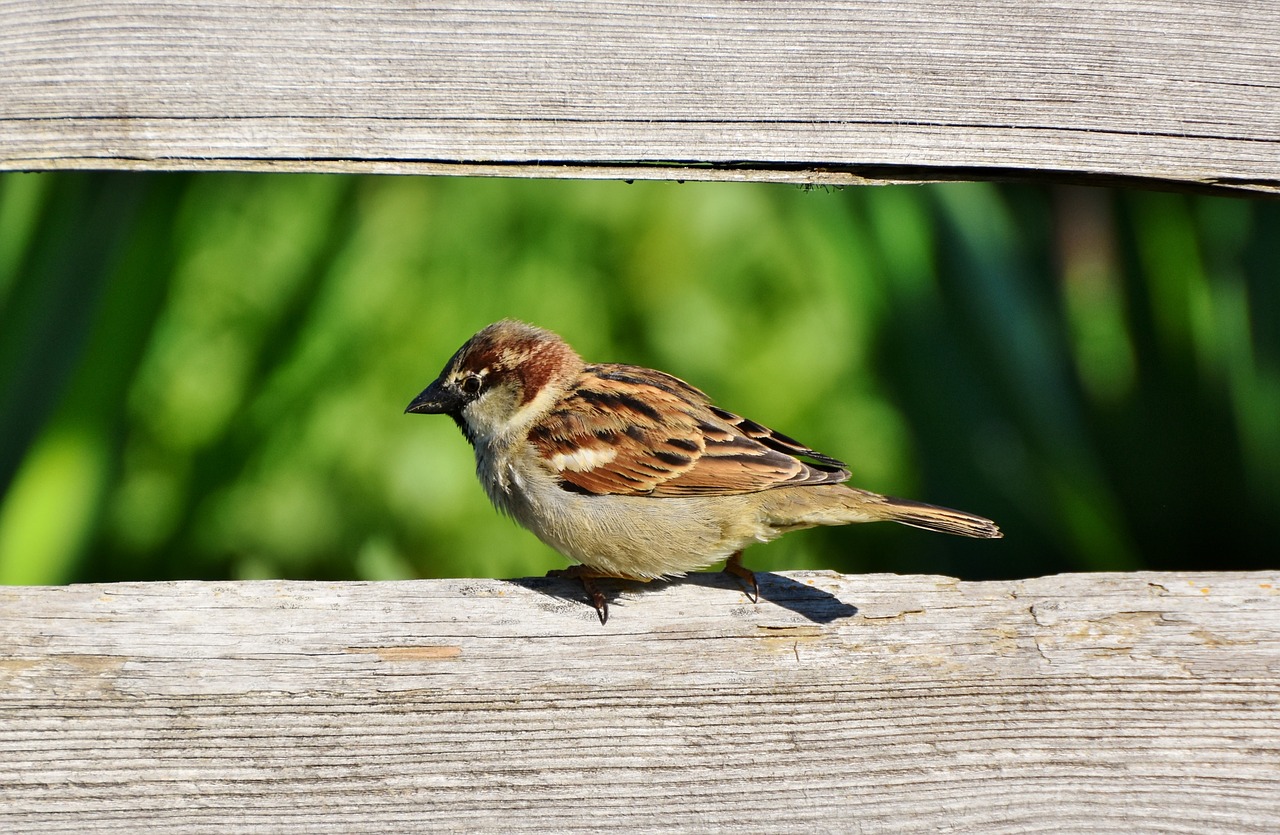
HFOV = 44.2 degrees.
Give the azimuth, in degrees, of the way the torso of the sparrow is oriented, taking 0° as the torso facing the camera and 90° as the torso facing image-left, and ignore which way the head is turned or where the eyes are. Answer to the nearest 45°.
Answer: approximately 90°
